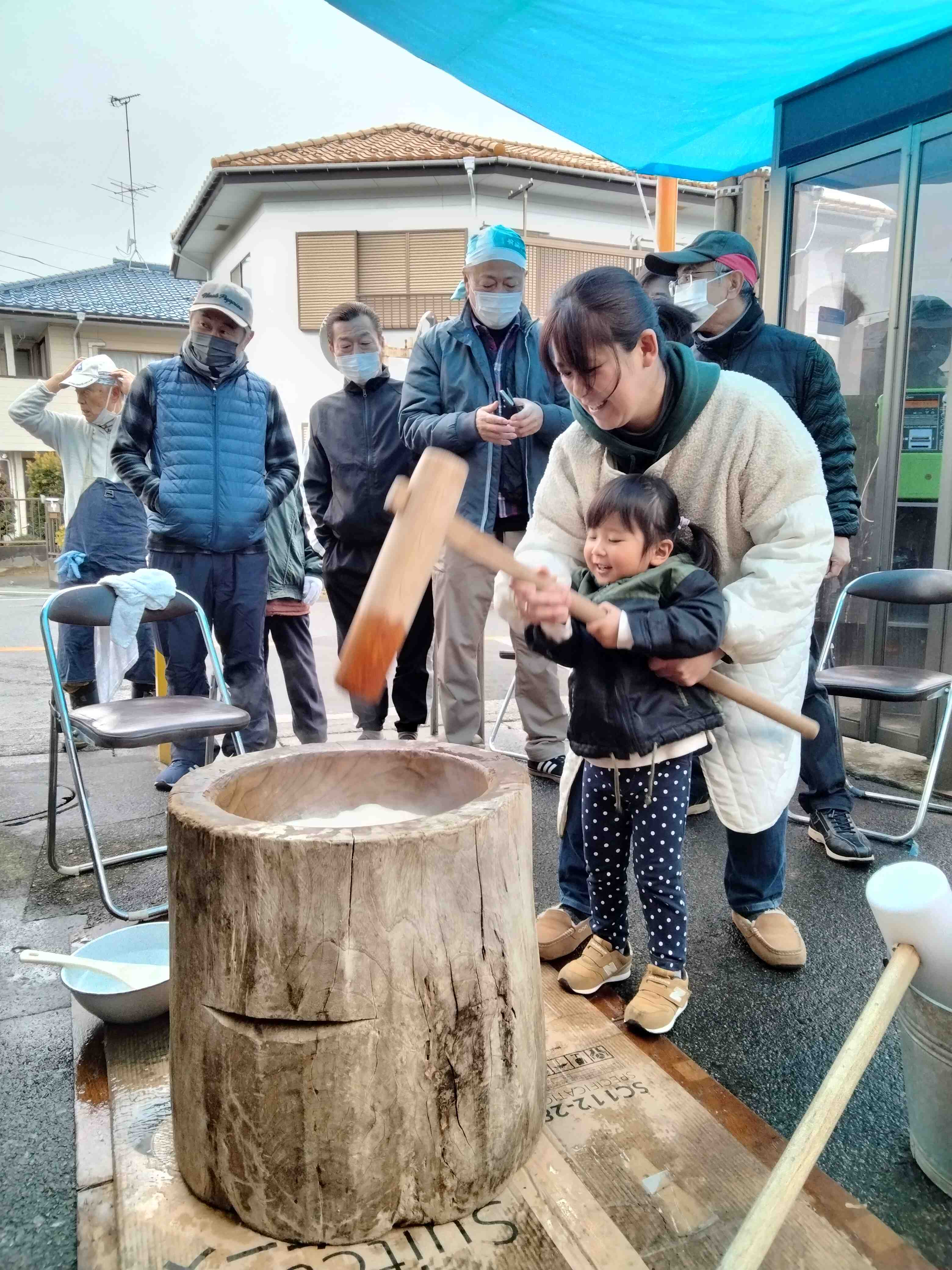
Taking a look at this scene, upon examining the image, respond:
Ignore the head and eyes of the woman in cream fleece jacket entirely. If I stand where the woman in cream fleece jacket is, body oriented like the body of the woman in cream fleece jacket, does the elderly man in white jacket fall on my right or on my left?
on my right

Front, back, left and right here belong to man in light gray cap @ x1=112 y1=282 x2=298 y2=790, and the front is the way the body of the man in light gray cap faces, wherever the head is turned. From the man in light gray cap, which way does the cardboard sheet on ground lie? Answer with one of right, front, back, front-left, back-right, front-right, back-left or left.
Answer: front

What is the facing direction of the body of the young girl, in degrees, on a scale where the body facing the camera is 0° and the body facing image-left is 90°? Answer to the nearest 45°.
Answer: approximately 45°

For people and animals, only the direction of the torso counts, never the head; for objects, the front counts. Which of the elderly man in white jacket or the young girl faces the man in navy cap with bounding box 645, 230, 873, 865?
the elderly man in white jacket

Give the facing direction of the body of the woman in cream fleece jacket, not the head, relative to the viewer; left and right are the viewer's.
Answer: facing the viewer and to the left of the viewer

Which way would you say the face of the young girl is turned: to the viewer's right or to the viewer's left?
to the viewer's left

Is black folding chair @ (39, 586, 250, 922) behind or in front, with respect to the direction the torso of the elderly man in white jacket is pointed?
in front

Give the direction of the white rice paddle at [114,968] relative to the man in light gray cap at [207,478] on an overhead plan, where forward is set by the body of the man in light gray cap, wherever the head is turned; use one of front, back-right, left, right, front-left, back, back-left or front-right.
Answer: front

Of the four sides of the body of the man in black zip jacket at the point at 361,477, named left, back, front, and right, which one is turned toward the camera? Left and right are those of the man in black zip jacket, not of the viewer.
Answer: front

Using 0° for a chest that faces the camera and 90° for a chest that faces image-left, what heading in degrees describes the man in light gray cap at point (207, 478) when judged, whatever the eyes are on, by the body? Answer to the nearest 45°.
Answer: approximately 0°

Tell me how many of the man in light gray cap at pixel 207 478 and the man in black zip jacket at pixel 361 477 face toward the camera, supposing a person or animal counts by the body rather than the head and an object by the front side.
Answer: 2

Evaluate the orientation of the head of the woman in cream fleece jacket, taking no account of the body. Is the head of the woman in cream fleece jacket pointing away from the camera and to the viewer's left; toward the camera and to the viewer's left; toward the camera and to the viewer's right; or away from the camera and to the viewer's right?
toward the camera and to the viewer's left

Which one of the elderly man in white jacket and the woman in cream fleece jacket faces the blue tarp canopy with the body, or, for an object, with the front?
the elderly man in white jacket

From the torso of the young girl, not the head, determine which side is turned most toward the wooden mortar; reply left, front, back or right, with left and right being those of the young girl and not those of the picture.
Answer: front

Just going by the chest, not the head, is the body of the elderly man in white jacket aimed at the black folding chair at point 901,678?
yes

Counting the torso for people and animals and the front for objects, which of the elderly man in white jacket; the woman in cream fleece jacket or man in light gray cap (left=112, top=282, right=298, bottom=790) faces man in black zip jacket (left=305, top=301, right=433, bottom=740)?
the elderly man in white jacket
